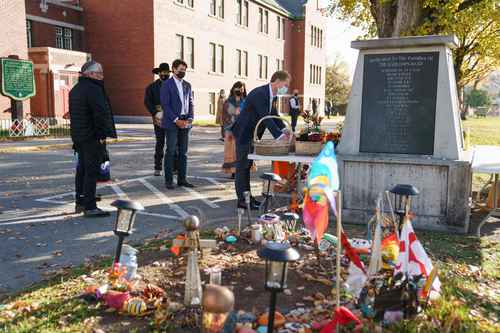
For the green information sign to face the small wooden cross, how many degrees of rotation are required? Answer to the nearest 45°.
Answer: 0° — it already faces it

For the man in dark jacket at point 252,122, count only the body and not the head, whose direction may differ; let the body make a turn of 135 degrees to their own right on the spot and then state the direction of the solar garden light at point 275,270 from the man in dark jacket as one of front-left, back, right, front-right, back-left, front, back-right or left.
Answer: front-left

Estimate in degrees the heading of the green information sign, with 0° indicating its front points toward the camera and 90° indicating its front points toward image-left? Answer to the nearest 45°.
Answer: approximately 0°

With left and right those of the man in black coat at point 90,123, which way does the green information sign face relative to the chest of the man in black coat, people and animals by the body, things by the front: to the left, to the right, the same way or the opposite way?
to the right

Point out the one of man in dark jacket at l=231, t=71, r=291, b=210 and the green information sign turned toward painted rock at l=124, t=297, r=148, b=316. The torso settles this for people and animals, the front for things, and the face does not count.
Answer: the green information sign

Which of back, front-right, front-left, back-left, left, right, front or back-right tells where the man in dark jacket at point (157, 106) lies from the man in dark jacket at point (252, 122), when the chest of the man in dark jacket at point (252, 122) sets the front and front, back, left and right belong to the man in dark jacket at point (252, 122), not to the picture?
back-left

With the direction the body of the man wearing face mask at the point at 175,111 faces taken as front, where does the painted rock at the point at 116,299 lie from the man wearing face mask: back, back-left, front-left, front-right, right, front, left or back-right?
front-right

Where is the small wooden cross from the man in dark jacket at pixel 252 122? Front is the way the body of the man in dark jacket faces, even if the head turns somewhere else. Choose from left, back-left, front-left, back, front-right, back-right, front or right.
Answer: right

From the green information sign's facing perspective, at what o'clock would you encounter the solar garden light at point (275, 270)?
The solar garden light is roughly at 12 o'clock from the green information sign.

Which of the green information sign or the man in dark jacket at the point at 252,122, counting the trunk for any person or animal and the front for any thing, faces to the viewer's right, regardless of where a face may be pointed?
the man in dark jacket

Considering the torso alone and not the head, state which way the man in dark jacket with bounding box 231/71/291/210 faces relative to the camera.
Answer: to the viewer's right

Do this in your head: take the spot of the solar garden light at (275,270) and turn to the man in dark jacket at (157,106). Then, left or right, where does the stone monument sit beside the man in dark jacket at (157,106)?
right

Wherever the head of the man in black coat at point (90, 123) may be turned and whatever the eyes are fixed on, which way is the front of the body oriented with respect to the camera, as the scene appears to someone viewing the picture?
to the viewer's right
